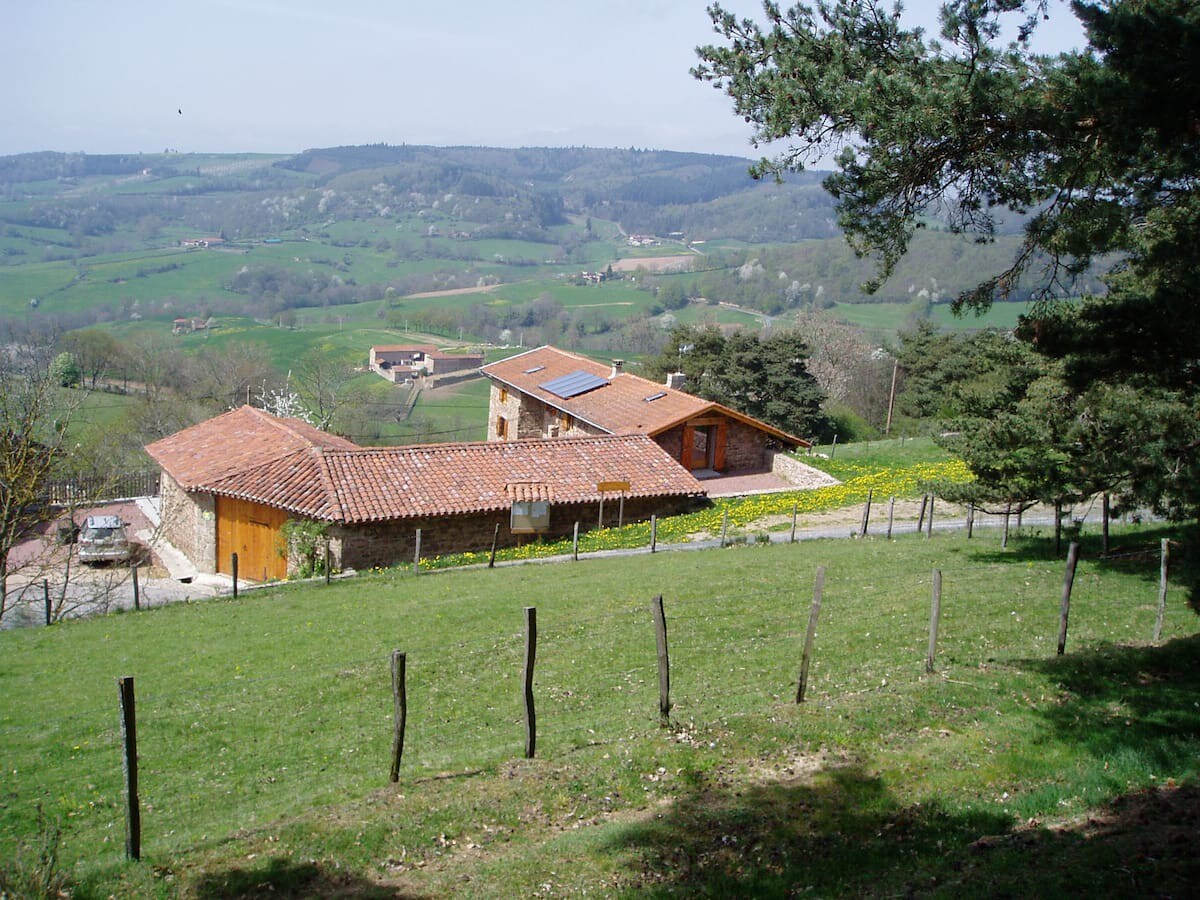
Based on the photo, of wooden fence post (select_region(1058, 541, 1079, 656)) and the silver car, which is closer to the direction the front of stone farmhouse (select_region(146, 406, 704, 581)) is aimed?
the wooden fence post

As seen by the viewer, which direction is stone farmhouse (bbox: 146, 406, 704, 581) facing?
toward the camera

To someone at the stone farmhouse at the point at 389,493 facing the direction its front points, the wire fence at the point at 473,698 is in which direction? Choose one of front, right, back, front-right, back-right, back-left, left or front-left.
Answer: front

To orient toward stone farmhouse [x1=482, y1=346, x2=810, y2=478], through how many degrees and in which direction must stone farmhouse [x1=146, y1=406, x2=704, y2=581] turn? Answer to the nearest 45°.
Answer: approximately 135° to its left

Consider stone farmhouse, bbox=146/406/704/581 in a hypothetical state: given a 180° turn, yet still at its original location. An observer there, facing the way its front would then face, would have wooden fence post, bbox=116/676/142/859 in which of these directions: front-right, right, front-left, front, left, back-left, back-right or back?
back

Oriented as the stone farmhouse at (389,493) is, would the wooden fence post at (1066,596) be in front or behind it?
in front

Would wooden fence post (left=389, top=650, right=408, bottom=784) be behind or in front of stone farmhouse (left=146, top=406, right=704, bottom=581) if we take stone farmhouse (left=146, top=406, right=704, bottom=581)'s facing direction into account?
in front

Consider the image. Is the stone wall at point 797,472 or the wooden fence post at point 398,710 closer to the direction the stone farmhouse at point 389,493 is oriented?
the wooden fence post

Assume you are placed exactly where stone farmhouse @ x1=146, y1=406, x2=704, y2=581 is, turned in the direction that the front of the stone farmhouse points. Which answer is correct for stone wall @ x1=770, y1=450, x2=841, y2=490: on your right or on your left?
on your left

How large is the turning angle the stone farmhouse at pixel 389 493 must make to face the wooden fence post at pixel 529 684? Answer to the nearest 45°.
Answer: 0° — it already faces it

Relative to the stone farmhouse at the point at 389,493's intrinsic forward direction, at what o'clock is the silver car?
The silver car is roughly at 3 o'clock from the stone farmhouse.
